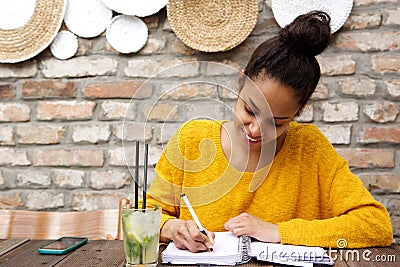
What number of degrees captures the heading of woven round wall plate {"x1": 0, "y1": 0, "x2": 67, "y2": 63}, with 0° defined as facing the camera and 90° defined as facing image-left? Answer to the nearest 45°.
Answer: approximately 0°

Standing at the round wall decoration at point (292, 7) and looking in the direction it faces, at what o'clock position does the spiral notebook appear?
The spiral notebook is roughly at 12 o'clock from the round wall decoration.

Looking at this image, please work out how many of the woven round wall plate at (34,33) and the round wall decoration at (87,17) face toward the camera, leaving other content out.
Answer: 2

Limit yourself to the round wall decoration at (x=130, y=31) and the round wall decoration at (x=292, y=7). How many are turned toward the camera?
2
